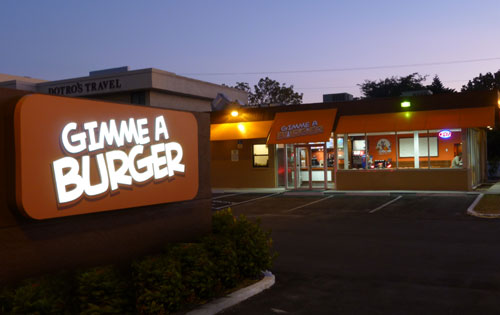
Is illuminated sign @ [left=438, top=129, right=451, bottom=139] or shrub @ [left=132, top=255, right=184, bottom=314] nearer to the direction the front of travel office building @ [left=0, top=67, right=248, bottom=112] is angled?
the shrub

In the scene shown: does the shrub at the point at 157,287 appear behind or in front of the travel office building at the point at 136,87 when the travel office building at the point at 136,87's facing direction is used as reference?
in front

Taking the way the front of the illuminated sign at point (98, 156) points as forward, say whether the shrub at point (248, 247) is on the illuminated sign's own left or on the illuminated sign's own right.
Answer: on the illuminated sign's own left

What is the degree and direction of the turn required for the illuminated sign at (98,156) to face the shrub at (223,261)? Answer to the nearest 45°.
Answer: approximately 45° to its left

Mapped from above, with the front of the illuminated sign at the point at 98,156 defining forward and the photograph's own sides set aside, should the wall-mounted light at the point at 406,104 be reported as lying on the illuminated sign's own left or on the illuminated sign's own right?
on the illuminated sign's own left

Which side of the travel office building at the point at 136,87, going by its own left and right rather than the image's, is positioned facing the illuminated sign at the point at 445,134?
left

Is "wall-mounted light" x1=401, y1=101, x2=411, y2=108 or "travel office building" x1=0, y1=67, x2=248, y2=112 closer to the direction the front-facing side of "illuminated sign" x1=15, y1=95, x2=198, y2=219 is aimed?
the wall-mounted light

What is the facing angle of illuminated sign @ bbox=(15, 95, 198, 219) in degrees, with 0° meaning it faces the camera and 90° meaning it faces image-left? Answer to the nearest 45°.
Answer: approximately 315°

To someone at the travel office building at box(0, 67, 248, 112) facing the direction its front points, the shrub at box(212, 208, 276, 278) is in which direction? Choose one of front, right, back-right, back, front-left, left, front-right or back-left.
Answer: front-left

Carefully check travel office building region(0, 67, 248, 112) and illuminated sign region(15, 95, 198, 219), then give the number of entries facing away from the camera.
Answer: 0
